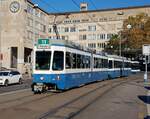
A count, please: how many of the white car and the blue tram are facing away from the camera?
0

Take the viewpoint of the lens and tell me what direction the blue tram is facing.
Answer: facing the viewer and to the left of the viewer

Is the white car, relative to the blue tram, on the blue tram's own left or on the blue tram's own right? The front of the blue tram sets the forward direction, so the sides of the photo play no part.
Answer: on the blue tram's own right

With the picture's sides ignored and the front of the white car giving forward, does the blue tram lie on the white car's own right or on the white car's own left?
on the white car's own left
